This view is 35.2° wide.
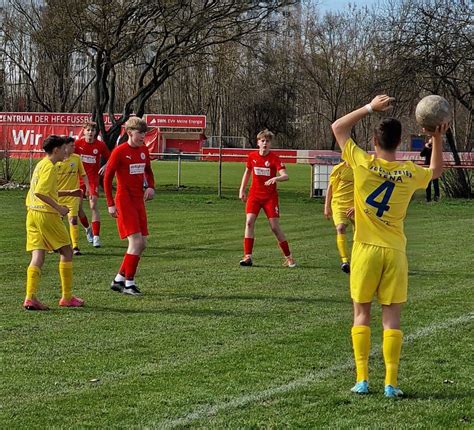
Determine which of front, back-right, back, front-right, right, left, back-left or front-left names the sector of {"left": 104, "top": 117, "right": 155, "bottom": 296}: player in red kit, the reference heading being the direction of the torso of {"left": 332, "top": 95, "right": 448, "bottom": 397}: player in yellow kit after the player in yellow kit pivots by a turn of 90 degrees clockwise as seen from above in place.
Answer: back-left

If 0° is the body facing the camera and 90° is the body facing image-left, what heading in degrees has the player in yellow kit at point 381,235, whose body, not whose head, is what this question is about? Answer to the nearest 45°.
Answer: approximately 180°

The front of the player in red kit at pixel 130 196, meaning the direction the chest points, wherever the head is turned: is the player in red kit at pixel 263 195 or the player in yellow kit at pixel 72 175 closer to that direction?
the player in red kit

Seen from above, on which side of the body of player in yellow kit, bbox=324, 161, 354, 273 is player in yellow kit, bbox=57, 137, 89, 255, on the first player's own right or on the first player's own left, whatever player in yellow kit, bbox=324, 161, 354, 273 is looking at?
on the first player's own right

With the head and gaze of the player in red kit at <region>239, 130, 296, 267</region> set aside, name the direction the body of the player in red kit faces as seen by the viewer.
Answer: toward the camera

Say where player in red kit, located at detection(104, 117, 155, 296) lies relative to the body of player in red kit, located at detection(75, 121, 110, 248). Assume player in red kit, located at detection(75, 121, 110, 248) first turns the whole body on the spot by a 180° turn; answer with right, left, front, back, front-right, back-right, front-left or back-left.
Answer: back

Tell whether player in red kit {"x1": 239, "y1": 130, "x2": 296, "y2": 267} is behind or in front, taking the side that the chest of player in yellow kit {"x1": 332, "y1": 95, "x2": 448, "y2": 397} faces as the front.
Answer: in front

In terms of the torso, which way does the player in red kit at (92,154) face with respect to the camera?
toward the camera

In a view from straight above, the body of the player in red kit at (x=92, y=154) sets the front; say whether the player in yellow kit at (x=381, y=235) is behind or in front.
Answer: in front

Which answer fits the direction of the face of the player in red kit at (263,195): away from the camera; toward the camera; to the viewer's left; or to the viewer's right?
toward the camera

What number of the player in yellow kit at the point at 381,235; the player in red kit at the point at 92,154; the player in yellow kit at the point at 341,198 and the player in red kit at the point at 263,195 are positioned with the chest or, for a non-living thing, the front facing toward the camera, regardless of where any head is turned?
3

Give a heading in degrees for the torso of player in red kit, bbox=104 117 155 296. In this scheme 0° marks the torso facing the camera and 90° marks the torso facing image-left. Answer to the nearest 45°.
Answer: approximately 315°

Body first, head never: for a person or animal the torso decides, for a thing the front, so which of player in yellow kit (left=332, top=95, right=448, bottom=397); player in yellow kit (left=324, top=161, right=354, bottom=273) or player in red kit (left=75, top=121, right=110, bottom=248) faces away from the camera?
player in yellow kit (left=332, top=95, right=448, bottom=397)

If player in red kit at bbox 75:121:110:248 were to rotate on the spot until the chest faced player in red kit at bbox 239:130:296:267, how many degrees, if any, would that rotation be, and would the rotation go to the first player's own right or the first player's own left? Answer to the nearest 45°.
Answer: approximately 45° to the first player's own left

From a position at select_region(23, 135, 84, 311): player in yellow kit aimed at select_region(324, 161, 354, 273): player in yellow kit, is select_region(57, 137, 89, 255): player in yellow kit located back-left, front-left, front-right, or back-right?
front-left
